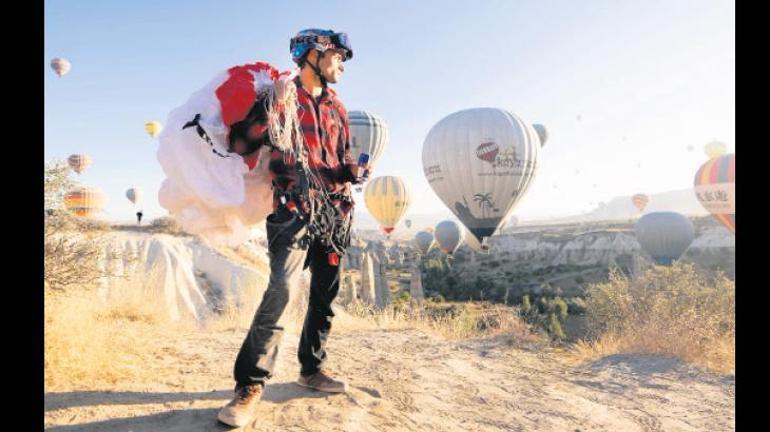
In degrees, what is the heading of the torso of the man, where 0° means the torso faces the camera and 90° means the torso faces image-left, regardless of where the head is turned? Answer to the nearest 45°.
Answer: approximately 315°

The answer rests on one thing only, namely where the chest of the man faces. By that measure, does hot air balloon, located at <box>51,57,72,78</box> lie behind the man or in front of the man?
behind

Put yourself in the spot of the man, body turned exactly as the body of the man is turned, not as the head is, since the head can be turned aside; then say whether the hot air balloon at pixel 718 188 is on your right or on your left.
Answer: on your left

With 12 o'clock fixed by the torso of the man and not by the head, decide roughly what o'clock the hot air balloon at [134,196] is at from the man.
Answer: The hot air balloon is roughly at 7 o'clock from the man.

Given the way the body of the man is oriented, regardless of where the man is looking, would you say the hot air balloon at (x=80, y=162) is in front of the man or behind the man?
behind

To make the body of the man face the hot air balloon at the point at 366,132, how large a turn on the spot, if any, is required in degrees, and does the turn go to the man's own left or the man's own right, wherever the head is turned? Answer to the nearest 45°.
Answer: approximately 135° to the man's own left

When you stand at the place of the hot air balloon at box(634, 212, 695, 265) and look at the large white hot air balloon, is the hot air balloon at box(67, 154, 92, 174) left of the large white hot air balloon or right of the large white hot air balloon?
right

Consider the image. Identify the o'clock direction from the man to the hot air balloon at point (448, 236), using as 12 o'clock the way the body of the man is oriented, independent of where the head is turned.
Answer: The hot air balloon is roughly at 8 o'clock from the man.

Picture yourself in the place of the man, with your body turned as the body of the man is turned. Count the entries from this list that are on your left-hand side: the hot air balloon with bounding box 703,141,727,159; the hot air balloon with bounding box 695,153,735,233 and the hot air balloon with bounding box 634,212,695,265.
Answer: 3

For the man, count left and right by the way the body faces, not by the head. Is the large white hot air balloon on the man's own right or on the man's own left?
on the man's own left
